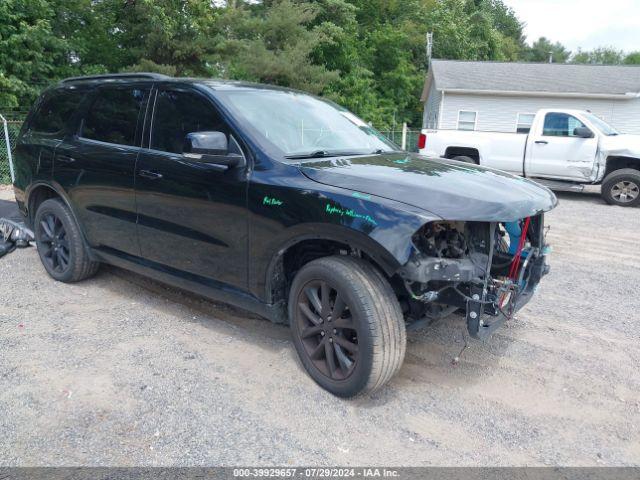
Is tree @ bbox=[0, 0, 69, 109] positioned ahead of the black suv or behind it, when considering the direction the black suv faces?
behind

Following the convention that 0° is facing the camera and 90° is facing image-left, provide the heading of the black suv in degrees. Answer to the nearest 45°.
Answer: approximately 315°

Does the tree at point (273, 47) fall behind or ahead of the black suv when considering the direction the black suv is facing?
behind

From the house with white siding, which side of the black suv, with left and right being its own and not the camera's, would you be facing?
left

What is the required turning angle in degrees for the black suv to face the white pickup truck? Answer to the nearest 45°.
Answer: approximately 90° to its left

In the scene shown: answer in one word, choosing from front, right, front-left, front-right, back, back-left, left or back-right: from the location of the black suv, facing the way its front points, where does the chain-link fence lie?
back
